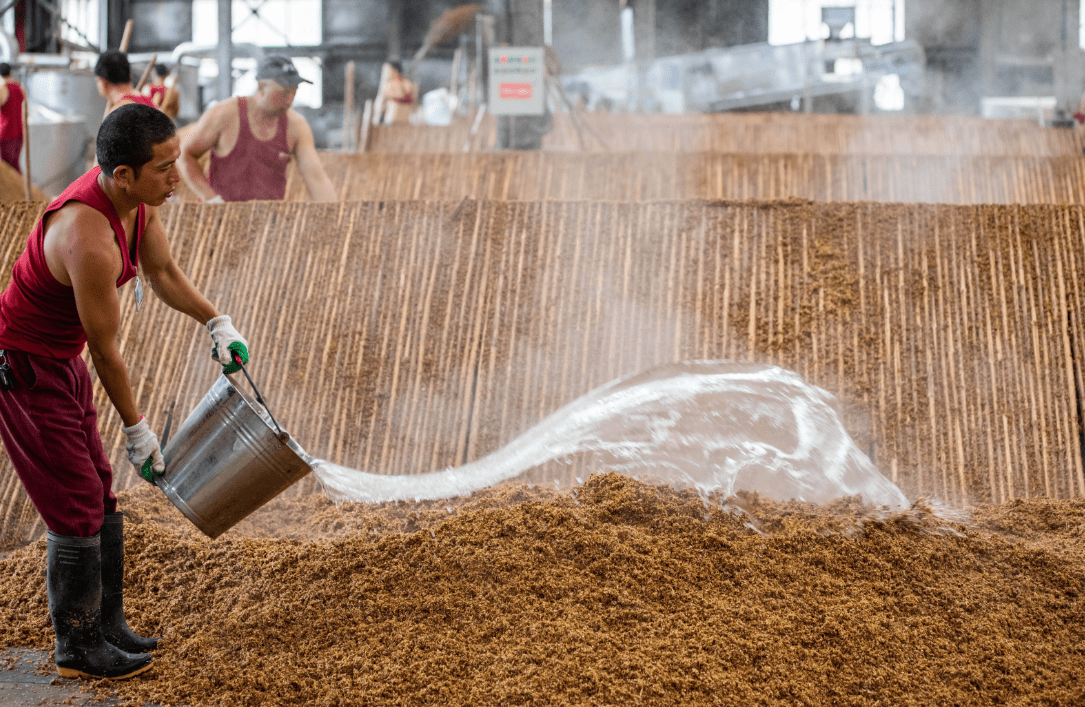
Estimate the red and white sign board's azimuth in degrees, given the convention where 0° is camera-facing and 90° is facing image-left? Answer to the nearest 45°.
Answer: approximately 0°

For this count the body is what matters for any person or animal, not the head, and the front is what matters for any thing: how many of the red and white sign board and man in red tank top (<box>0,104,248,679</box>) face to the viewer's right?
1

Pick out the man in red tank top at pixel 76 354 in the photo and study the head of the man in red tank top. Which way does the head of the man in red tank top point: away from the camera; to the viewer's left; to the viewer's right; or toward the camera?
to the viewer's right

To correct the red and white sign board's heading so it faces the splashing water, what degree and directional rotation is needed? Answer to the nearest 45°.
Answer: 0° — it already faces it

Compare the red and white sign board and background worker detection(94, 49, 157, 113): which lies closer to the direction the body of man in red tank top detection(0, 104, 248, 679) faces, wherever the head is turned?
the red and white sign board

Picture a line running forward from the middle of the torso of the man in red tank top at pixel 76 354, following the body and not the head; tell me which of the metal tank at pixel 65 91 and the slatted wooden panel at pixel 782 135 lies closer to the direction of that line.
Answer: the slatted wooden panel

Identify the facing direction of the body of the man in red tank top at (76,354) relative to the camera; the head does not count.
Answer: to the viewer's right

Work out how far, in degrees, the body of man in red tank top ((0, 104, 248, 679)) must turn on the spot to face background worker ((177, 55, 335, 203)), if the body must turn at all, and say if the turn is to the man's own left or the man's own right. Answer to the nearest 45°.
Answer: approximately 90° to the man's own left
